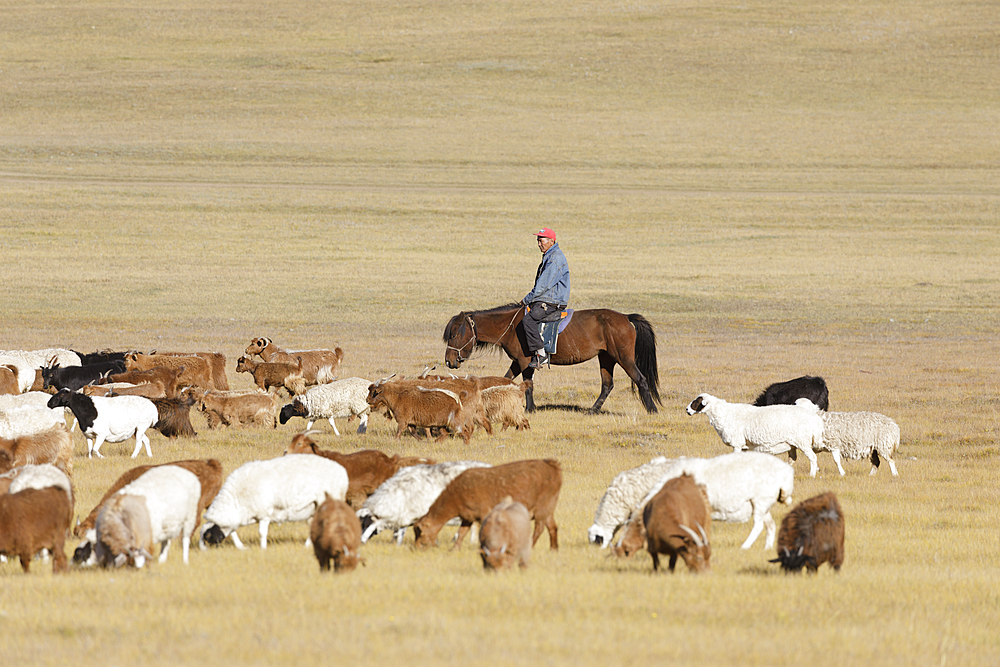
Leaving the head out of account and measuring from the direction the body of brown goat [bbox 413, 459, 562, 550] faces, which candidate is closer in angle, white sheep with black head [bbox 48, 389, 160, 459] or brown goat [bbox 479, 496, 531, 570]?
the white sheep with black head

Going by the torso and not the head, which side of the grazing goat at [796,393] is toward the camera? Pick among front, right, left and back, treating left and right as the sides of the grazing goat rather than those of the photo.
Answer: left

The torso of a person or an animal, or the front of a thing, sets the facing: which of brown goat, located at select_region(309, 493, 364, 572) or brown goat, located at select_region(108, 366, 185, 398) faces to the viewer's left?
brown goat, located at select_region(108, 366, 185, 398)

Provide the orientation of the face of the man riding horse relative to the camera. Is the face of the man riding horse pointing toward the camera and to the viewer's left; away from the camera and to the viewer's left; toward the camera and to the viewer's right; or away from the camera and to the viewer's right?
toward the camera and to the viewer's left

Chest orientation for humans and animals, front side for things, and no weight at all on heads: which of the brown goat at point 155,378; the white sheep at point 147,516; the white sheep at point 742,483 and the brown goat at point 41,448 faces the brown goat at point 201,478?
the white sheep at point 742,483

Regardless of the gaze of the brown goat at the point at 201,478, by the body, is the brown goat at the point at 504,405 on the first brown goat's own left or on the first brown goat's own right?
on the first brown goat's own right

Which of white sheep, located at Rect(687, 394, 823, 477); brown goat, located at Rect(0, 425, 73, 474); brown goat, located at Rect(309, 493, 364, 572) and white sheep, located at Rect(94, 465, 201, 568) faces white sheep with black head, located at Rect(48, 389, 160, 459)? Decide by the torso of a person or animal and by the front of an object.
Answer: the white sheep, located at Rect(687, 394, 823, 477)

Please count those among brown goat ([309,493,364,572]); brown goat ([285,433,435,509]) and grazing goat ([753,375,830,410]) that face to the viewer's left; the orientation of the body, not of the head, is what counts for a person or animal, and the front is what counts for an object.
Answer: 2

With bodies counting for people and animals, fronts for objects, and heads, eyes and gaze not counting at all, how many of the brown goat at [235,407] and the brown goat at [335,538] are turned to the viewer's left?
1

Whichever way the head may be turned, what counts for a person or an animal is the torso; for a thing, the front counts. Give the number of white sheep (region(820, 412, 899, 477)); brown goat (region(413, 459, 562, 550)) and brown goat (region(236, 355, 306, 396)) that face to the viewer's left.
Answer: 3

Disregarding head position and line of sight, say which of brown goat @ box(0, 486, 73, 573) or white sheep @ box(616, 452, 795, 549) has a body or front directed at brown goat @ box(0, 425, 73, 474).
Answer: the white sheep

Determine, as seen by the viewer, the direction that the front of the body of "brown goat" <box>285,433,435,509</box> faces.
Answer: to the viewer's left

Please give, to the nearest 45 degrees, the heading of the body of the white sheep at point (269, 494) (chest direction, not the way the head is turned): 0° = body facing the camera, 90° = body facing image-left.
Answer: approximately 90°

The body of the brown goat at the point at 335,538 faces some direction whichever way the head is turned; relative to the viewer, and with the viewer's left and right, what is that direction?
facing the viewer

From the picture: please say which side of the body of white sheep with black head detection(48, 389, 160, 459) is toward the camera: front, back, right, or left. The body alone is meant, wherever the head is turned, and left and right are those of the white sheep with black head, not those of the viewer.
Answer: left

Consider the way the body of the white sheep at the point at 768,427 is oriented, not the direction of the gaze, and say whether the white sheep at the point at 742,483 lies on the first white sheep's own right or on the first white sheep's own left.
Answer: on the first white sheep's own left
